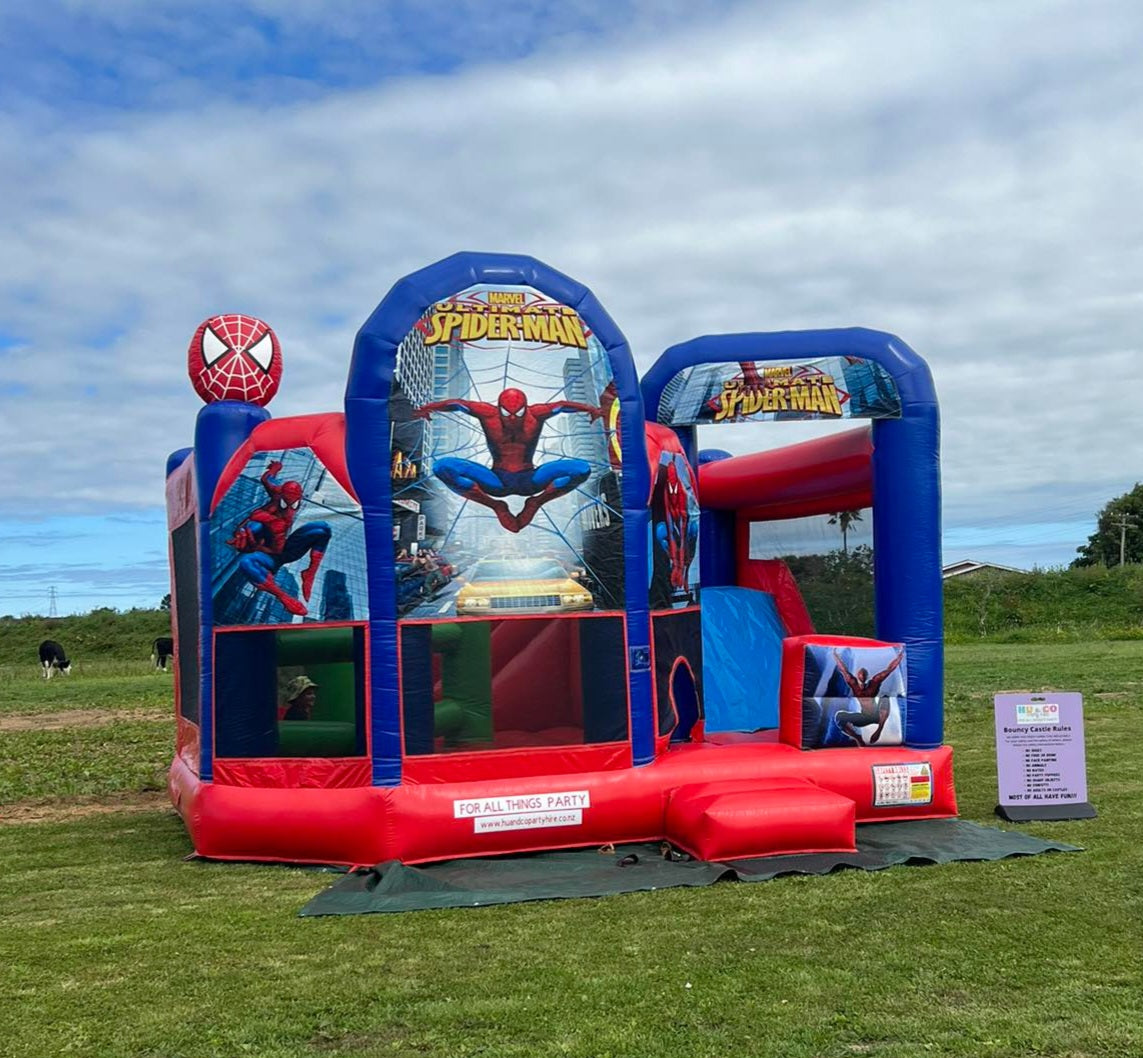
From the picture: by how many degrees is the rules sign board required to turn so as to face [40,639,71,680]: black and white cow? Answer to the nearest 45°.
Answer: approximately 135° to its right

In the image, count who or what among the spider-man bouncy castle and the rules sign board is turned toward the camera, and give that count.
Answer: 2

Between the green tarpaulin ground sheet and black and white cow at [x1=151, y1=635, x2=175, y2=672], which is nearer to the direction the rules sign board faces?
the green tarpaulin ground sheet

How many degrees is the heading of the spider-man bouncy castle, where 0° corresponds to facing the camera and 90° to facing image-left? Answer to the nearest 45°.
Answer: approximately 0°

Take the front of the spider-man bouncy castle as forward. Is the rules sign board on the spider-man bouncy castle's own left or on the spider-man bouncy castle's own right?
on the spider-man bouncy castle's own left

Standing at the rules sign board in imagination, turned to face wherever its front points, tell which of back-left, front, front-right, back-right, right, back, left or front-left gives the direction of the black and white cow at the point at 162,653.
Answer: back-right

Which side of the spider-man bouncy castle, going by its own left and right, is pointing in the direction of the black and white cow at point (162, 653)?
back

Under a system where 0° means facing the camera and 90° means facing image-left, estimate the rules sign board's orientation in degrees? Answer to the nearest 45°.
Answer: approximately 0°

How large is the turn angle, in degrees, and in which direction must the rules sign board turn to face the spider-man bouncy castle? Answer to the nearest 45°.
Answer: approximately 45° to its right
